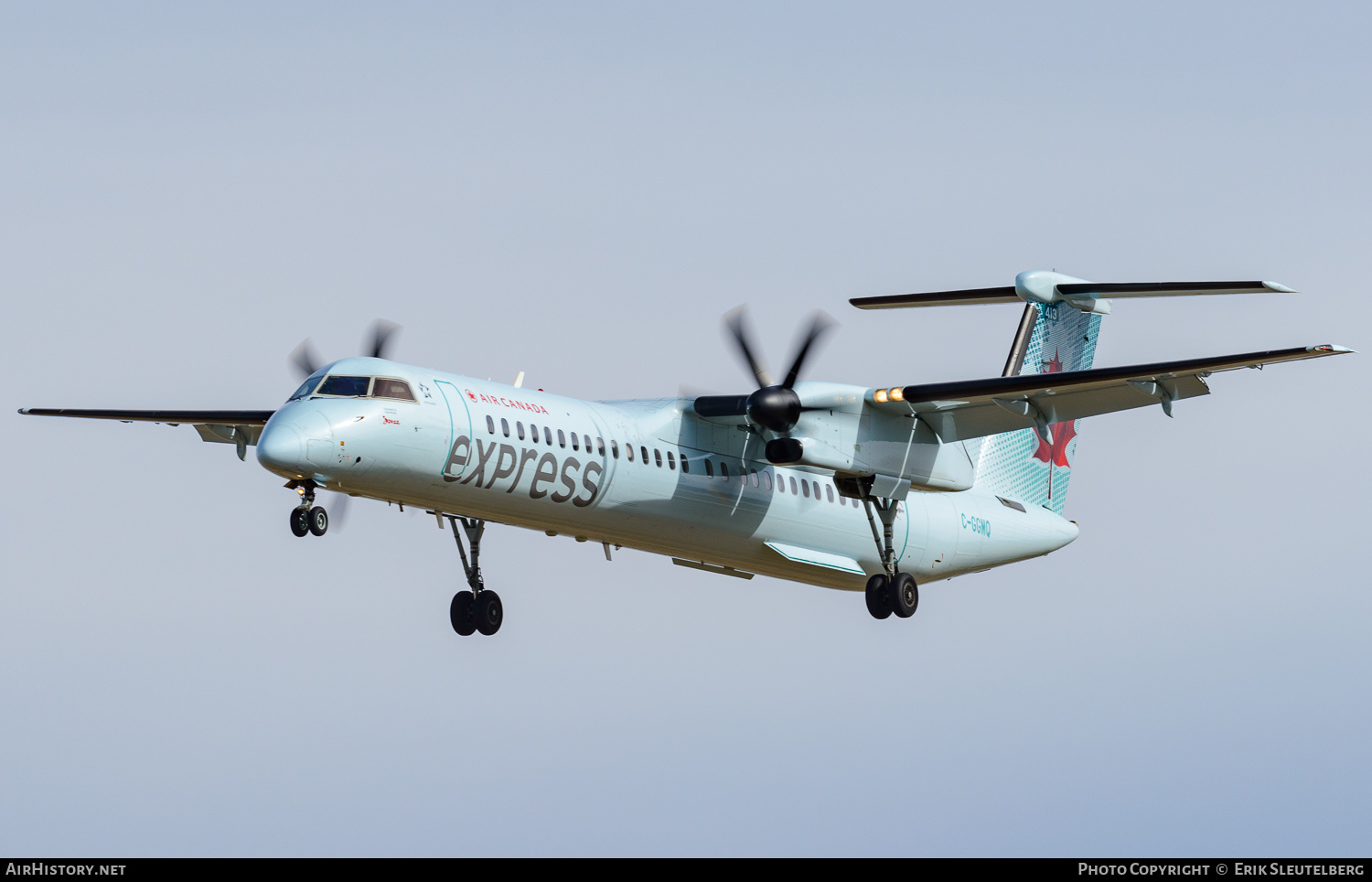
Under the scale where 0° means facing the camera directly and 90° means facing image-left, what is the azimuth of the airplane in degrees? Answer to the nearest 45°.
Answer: approximately 45°
